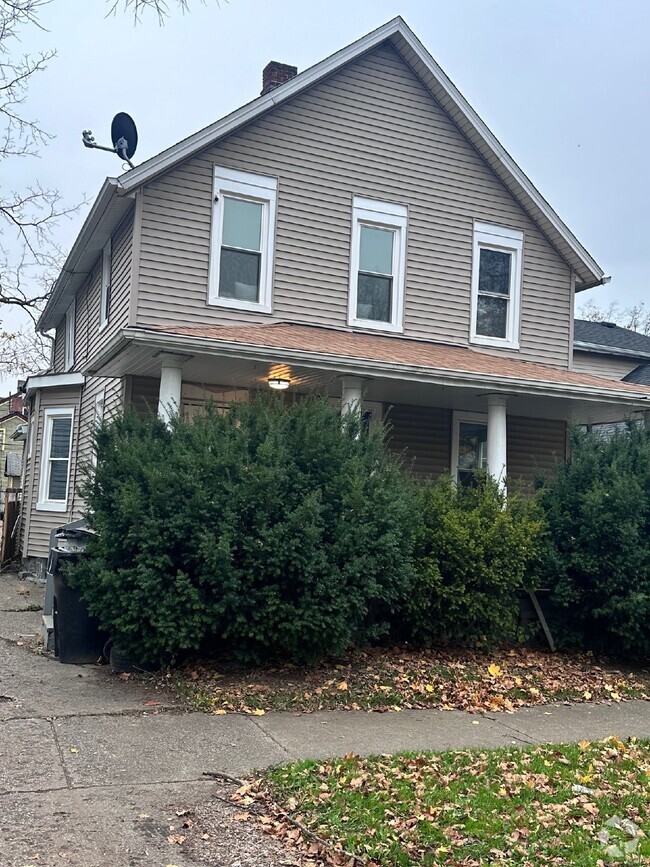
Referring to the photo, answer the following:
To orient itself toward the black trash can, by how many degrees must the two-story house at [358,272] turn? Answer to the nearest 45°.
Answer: approximately 90° to its right

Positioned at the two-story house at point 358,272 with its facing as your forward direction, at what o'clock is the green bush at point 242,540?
The green bush is roughly at 2 o'clock from the two-story house.

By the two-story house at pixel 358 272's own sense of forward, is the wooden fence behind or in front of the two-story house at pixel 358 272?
behind

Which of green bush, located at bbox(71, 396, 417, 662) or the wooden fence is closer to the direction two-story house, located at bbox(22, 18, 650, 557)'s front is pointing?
the green bush

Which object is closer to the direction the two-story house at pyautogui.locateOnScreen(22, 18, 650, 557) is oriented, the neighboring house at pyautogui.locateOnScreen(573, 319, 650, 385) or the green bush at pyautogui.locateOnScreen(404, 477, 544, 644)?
the green bush

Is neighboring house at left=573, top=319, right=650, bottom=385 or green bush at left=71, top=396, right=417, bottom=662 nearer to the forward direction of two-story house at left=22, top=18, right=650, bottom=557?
the green bush

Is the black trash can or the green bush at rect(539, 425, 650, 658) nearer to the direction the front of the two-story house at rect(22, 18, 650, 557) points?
the green bush

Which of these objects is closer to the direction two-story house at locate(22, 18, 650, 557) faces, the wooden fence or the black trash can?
the black trash can

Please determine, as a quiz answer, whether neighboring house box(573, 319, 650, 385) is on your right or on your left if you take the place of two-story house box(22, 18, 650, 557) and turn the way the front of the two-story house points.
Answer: on your left

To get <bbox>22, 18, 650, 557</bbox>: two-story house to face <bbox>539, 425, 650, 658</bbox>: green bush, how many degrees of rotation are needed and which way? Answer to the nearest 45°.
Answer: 0° — it already faces it

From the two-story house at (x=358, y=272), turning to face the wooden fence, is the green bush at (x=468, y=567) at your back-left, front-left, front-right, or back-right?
back-left
